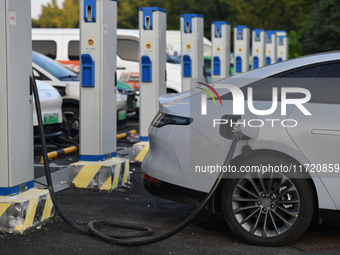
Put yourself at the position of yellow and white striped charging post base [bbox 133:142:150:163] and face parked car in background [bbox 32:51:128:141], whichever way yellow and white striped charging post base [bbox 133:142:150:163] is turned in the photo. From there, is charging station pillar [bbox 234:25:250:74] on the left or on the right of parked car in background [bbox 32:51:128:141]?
right

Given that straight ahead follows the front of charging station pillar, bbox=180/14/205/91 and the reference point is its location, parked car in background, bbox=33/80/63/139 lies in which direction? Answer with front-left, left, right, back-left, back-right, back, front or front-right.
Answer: front

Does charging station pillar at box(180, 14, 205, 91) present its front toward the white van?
no

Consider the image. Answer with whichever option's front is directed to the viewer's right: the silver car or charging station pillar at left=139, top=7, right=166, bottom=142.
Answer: the silver car

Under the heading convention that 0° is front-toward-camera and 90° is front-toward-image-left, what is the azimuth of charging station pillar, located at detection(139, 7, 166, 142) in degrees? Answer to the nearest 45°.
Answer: approximately 45°

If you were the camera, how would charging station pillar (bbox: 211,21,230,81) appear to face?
facing the viewer and to the left of the viewer

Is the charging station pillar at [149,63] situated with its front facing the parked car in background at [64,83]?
no

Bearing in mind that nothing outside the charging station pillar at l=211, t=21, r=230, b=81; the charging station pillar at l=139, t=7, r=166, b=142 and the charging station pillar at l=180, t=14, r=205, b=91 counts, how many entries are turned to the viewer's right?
0

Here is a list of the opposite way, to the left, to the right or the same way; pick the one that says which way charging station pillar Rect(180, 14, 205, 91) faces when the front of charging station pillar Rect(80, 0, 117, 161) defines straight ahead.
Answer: the same way

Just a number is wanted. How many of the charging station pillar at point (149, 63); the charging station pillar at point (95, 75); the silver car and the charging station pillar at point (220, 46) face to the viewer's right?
1

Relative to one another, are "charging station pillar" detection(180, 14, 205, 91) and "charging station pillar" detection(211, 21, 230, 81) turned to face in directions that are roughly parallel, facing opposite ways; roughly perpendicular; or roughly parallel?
roughly parallel

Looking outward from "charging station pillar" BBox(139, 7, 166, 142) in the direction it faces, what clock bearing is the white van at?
The white van is roughly at 4 o'clock from the charging station pillar.

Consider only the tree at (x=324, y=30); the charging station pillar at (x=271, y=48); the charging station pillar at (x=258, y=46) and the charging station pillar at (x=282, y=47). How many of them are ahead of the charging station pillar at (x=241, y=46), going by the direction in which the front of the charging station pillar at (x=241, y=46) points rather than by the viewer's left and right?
0

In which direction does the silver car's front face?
to the viewer's right
